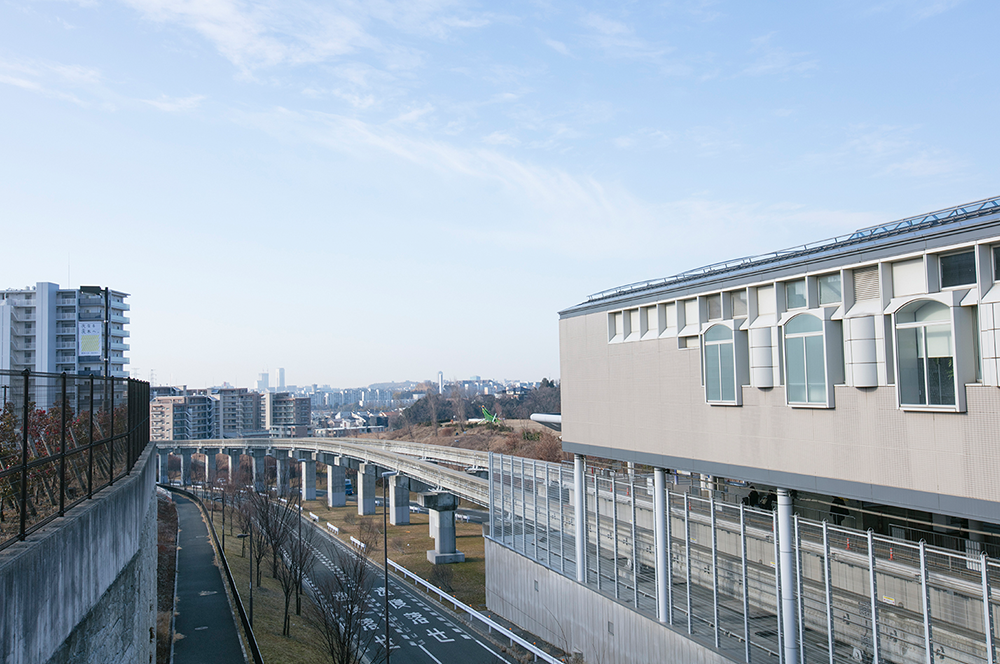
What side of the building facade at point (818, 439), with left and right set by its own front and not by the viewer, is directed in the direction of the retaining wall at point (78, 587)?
front

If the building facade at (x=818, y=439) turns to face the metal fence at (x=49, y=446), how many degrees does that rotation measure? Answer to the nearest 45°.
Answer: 0° — it already faces it

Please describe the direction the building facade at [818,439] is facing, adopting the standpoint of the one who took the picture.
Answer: facing the viewer and to the left of the viewer

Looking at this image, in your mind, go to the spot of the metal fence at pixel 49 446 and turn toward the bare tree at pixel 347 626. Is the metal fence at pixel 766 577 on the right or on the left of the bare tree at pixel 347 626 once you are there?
right
